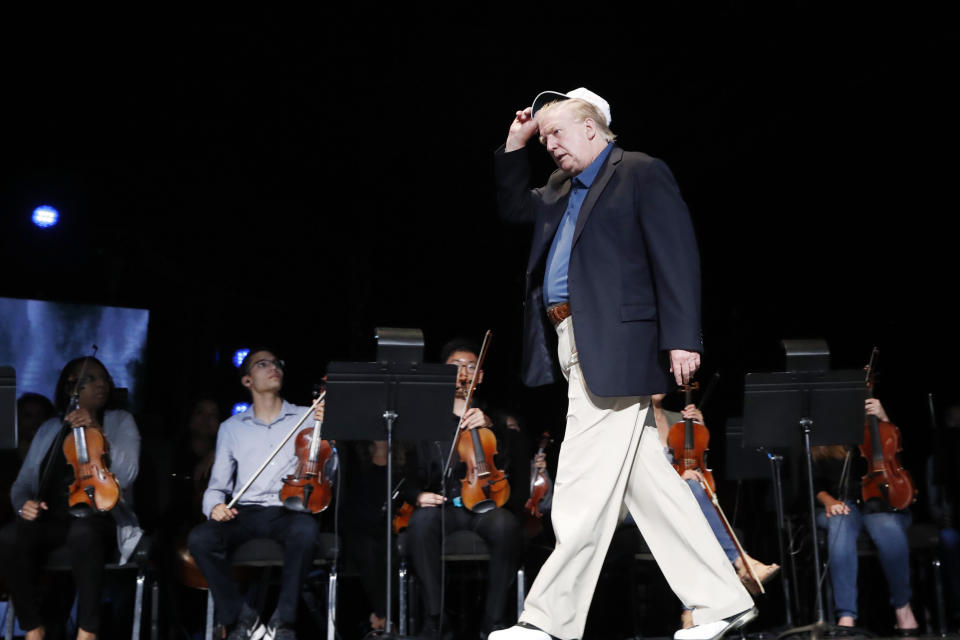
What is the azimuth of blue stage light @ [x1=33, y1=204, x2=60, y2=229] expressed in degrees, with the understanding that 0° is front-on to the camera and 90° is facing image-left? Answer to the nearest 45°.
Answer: approximately 0°

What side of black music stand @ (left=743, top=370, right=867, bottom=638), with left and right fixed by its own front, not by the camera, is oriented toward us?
back

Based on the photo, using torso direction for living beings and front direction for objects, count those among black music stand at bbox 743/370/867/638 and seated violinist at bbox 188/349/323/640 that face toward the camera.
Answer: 1

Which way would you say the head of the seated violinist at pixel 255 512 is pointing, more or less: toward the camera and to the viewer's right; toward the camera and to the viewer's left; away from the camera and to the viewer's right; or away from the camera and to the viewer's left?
toward the camera and to the viewer's right

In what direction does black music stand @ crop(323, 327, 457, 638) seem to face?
away from the camera

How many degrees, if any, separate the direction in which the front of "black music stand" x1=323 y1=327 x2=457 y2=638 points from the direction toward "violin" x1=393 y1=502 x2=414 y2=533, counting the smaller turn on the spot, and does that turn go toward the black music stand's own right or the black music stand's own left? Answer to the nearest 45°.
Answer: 0° — it already faces it

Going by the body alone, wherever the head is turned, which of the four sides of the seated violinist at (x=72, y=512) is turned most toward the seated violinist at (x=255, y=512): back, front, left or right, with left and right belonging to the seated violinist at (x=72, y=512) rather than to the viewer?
left

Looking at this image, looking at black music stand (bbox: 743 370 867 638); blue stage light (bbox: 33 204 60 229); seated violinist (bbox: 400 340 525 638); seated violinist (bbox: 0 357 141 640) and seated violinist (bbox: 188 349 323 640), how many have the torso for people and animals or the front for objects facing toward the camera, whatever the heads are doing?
4

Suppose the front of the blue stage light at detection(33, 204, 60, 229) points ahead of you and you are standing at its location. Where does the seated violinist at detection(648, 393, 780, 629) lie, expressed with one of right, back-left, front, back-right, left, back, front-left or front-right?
front-left

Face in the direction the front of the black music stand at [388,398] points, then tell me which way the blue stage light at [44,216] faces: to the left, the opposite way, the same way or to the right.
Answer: the opposite way

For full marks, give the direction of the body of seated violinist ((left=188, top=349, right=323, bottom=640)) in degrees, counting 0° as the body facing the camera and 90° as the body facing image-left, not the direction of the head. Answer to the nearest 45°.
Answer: approximately 0°

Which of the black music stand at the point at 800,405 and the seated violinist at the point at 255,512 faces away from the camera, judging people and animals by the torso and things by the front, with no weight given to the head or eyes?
the black music stand

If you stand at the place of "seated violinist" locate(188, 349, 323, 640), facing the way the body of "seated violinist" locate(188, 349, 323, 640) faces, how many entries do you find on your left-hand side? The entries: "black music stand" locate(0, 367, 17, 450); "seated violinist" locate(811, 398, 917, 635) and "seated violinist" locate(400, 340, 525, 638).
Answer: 2

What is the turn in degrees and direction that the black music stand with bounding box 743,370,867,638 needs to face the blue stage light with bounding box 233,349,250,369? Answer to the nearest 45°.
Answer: approximately 45° to its left

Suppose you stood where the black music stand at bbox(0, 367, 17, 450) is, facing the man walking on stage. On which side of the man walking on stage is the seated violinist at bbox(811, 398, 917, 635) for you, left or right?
left

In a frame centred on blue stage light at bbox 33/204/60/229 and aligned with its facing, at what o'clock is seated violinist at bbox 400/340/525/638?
The seated violinist is roughly at 11 o'clock from the blue stage light.
